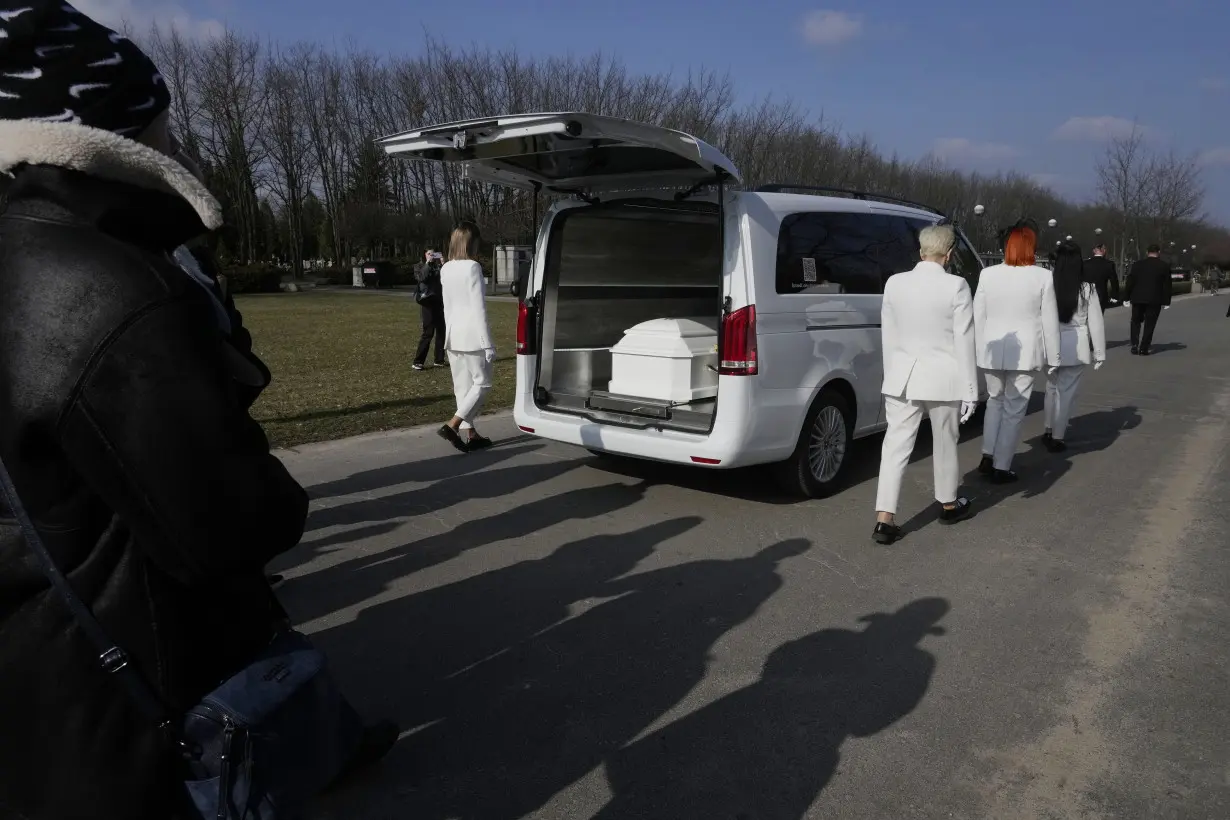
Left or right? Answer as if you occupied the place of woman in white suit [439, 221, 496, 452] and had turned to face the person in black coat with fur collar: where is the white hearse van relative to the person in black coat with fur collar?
left

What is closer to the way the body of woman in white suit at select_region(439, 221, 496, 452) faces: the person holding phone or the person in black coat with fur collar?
the person holding phone

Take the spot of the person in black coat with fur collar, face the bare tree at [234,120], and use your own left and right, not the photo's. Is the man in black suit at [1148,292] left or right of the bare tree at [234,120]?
right

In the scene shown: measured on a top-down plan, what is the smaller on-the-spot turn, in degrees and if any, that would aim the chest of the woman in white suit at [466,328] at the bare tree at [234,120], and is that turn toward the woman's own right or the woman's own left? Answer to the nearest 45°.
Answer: approximately 45° to the woman's own left

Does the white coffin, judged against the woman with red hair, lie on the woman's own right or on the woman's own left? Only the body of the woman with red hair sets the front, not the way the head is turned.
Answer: on the woman's own left

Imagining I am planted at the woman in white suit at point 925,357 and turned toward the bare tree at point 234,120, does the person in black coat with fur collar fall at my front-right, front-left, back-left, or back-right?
back-left

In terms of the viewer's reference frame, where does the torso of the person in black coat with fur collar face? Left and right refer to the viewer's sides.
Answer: facing away from the viewer and to the right of the viewer

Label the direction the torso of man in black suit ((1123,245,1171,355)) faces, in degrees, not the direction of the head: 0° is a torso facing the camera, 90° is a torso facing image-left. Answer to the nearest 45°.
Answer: approximately 180°

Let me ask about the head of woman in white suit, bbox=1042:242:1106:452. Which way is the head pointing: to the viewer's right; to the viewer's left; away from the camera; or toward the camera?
away from the camera

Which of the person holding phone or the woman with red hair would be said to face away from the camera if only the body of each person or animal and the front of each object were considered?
the woman with red hair

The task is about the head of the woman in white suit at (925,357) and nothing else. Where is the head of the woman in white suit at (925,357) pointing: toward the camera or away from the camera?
away from the camera

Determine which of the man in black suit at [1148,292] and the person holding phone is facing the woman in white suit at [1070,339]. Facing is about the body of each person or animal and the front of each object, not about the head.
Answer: the person holding phone

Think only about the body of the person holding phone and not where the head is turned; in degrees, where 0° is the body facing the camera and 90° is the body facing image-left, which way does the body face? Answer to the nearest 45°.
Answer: approximately 315°

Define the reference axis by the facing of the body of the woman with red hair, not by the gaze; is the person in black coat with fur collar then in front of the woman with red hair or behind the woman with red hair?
behind

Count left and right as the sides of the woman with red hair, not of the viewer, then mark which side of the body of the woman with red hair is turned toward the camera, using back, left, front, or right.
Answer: back
